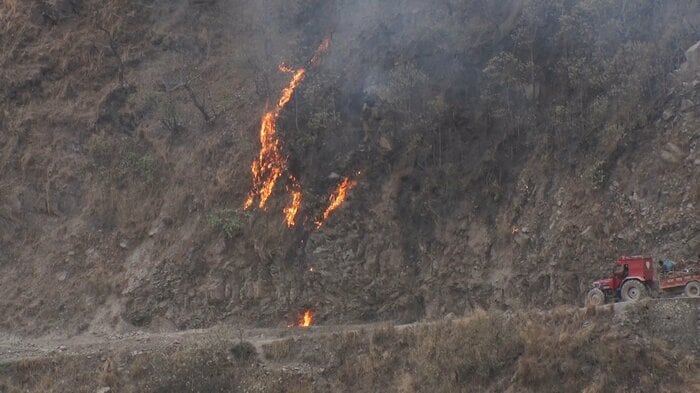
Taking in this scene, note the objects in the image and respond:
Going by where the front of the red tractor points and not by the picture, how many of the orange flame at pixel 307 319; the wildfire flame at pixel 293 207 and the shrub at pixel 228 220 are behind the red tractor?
0

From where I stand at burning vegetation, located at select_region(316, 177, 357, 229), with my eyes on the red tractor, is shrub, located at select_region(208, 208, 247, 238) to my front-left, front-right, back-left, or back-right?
back-right

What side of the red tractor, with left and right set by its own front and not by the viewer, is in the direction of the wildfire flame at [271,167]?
front

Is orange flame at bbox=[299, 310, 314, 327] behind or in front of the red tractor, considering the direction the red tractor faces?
in front

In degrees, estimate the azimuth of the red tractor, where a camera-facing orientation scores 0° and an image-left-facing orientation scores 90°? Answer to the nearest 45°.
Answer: approximately 90°

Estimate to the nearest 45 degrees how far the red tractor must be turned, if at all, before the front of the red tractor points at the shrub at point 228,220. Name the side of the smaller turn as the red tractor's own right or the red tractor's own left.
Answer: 0° — it already faces it

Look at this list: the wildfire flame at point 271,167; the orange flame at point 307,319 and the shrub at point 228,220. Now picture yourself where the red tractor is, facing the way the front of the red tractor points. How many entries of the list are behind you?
0

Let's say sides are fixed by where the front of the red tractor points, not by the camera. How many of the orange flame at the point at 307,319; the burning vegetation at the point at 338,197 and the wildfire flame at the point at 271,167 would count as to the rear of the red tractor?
0

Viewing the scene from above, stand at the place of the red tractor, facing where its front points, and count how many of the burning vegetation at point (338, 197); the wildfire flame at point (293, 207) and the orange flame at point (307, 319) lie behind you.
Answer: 0
